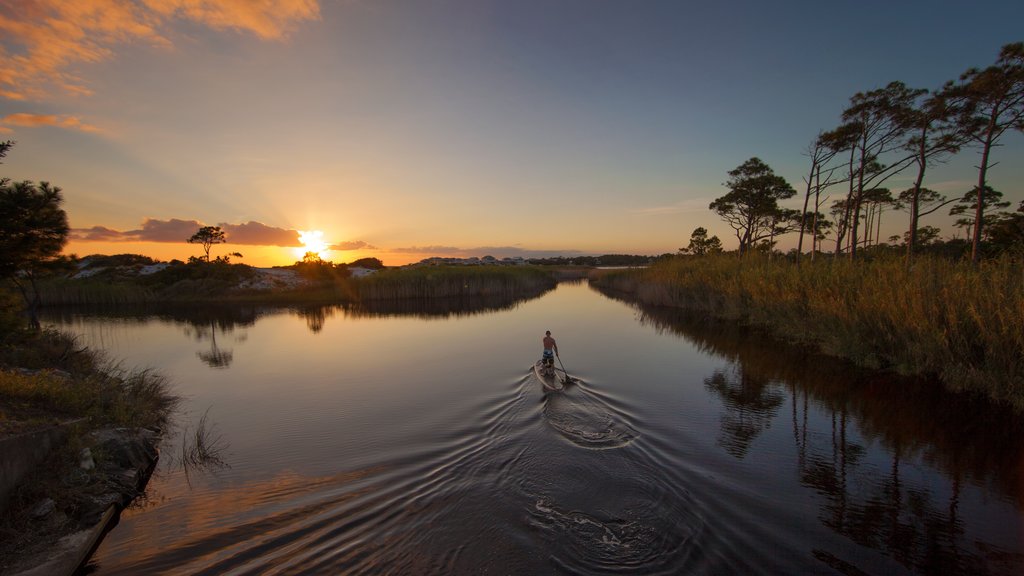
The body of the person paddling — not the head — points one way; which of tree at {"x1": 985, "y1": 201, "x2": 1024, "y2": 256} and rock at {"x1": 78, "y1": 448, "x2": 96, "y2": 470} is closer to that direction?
the tree

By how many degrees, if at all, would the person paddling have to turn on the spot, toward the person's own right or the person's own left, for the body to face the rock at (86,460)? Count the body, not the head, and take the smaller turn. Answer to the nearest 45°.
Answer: approximately 135° to the person's own left

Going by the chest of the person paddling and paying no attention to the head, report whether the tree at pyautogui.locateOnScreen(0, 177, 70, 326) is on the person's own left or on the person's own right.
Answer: on the person's own left

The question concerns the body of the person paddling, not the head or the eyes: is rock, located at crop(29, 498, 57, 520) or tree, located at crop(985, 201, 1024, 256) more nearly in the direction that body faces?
the tree

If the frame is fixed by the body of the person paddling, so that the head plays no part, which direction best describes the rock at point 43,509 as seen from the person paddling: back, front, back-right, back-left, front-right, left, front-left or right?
back-left

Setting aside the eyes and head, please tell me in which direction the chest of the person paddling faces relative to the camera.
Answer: away from the camera

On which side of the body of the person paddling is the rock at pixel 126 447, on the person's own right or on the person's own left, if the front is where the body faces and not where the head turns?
on the person's own left

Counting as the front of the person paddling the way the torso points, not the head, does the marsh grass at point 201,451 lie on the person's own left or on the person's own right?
on the person's own left
